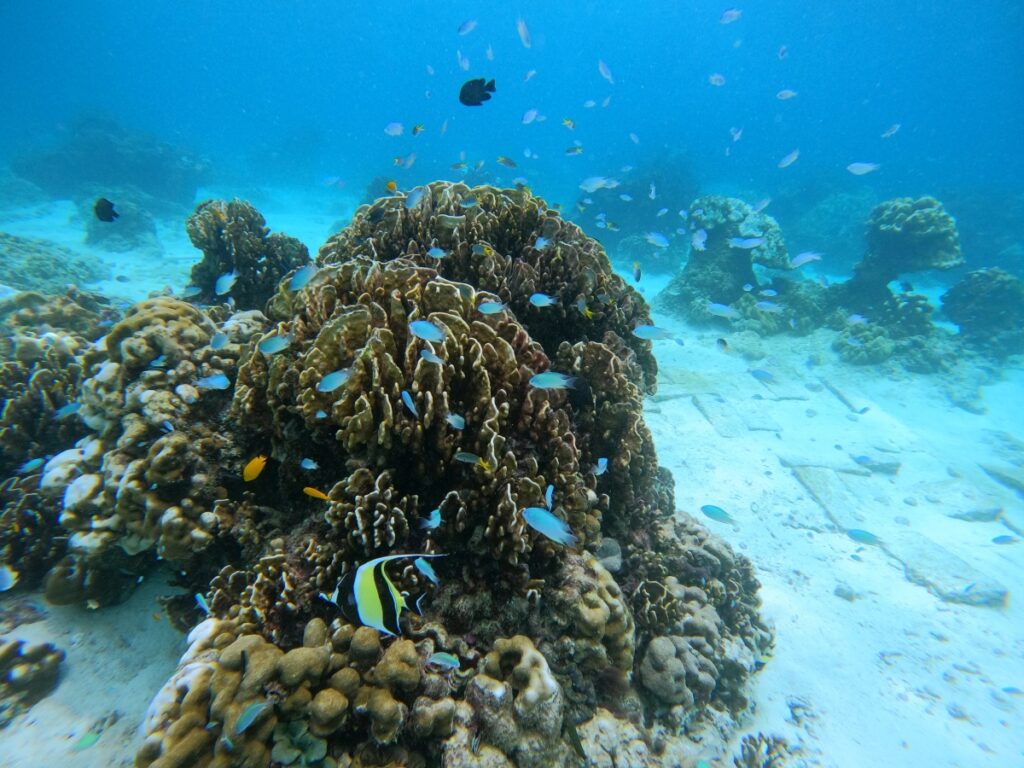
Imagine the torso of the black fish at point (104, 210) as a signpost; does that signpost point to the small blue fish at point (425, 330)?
no

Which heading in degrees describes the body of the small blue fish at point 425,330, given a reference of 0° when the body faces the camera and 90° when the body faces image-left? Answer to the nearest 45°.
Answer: approximately 90°

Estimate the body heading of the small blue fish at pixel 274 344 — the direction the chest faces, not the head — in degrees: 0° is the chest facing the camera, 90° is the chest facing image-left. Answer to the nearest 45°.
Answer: approximately 90°

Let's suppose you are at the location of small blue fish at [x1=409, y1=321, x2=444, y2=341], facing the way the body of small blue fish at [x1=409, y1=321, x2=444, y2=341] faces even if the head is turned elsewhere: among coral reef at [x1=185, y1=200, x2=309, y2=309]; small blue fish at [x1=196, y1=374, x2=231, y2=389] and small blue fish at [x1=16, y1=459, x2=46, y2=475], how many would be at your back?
0

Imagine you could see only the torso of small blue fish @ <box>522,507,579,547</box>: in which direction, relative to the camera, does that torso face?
to the viewer's left

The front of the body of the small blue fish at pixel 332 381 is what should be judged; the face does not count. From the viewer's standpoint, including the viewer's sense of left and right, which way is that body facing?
facing to the left of the viewer

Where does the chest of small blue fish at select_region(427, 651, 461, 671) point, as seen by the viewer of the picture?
to the viewer's left

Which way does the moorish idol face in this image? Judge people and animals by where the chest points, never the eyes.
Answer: to the viewer's left

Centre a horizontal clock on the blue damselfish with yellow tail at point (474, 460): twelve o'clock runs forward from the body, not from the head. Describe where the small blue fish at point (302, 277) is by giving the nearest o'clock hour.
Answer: The small blue fish is roughly at 1 o'clock from the blue damselfish with yellow tail.
